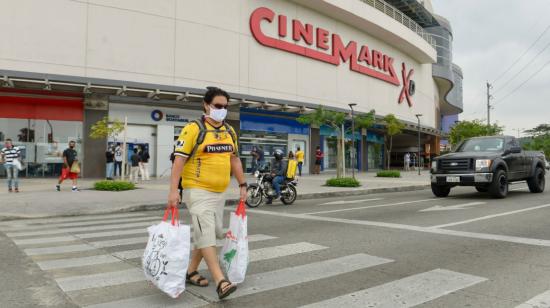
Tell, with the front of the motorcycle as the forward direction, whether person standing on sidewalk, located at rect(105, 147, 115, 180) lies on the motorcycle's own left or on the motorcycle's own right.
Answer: on the motorcycle's own right

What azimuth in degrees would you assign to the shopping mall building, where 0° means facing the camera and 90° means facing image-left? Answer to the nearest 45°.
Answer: approximately 315°

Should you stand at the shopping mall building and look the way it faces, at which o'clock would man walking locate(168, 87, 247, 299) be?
The man walking is roughly at 1 o'clock from the shopping mall building.

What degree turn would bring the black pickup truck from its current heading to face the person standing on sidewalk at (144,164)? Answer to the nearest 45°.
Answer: approximately 45° to its right

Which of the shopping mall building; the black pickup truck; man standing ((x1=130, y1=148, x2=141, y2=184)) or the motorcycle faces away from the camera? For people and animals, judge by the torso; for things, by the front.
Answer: the man standing

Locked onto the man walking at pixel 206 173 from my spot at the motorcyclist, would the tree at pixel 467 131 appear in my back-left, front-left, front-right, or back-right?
back-left

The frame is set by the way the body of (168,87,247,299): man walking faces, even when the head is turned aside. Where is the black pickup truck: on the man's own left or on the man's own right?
on the man's own left

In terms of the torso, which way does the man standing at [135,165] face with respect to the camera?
away from the camera
